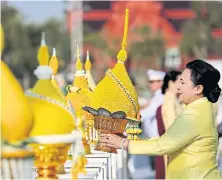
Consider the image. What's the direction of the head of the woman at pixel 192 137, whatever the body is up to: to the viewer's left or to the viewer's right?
to the viewer's left

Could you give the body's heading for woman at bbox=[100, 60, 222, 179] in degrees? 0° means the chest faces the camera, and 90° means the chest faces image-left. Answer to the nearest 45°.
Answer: approximately 90°

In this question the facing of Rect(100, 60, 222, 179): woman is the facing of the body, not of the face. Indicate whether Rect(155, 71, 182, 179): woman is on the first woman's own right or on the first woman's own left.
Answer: on the first woman's own right

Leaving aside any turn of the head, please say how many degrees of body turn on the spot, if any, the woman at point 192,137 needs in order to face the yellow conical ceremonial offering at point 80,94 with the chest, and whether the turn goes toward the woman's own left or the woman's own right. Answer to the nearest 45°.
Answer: approximately 45° to the woman's own right
